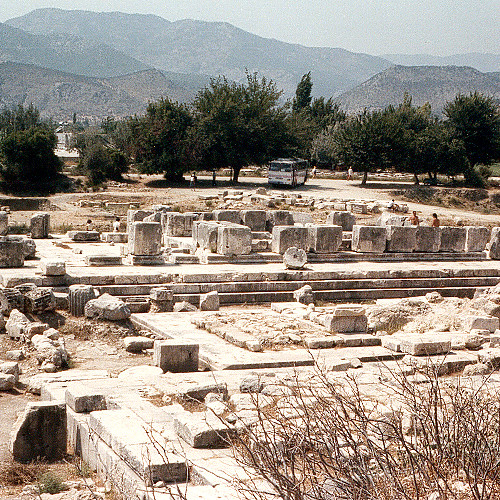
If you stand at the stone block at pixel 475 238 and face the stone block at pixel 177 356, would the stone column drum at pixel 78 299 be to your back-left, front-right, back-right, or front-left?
front-right

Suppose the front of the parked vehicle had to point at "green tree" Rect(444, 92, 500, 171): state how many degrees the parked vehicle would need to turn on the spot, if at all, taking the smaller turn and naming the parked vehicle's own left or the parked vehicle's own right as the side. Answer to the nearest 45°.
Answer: approximately 90° to the parked vehicle's own left

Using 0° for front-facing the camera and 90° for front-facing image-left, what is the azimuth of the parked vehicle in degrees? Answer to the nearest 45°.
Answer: approximately 45°

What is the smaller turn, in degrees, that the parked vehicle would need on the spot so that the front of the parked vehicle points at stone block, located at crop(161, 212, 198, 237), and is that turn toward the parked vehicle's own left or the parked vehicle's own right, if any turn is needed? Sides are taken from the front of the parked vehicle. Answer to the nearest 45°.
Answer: approximately 45° to the parked vehicle's own left

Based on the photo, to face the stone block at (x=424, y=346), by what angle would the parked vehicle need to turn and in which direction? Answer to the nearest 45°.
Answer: approximately 45° to its left

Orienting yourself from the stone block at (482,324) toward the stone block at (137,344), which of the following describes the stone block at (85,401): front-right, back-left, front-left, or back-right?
front-left

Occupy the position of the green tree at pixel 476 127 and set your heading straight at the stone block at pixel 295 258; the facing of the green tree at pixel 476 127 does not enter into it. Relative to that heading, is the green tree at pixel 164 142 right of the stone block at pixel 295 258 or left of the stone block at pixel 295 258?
right

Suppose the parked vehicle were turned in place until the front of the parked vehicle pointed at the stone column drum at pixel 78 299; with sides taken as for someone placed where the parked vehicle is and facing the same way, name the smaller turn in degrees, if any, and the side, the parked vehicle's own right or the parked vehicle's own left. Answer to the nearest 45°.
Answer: approximately 45° to the parked vehicle's own left

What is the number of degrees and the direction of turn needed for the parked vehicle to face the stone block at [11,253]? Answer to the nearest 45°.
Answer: approximately 45° to its left

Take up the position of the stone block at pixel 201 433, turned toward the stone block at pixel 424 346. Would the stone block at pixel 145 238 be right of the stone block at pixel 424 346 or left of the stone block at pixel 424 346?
left

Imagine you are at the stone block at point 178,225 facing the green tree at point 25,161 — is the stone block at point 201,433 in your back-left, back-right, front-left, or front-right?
back-left

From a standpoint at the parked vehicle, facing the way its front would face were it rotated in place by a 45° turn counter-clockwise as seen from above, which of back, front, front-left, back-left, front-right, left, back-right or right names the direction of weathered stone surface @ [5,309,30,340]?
front

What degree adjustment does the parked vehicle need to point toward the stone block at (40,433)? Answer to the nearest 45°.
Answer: approximately 45° to its left

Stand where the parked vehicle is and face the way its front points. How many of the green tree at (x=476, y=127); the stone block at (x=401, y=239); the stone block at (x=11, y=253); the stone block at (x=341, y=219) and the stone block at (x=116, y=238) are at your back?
1

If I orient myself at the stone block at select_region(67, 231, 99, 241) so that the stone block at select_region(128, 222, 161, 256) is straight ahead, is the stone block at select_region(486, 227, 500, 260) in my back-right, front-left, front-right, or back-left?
front-left

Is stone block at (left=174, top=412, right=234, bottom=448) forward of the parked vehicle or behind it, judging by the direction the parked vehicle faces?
forward

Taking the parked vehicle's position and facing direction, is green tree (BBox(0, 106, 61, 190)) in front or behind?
in front

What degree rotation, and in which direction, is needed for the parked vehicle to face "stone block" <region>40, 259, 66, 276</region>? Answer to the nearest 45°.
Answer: approximately 45° to its left

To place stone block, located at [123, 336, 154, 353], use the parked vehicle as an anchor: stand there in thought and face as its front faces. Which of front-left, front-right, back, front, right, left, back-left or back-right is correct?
front-left

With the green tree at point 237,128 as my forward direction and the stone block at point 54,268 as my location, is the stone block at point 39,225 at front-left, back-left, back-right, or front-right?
front-left

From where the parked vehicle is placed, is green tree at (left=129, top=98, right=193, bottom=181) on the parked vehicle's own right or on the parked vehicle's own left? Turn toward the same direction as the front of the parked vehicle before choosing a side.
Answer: on the parked vehicle's own right

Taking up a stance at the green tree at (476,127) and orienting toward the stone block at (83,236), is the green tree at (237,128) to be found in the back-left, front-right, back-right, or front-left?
front-right
